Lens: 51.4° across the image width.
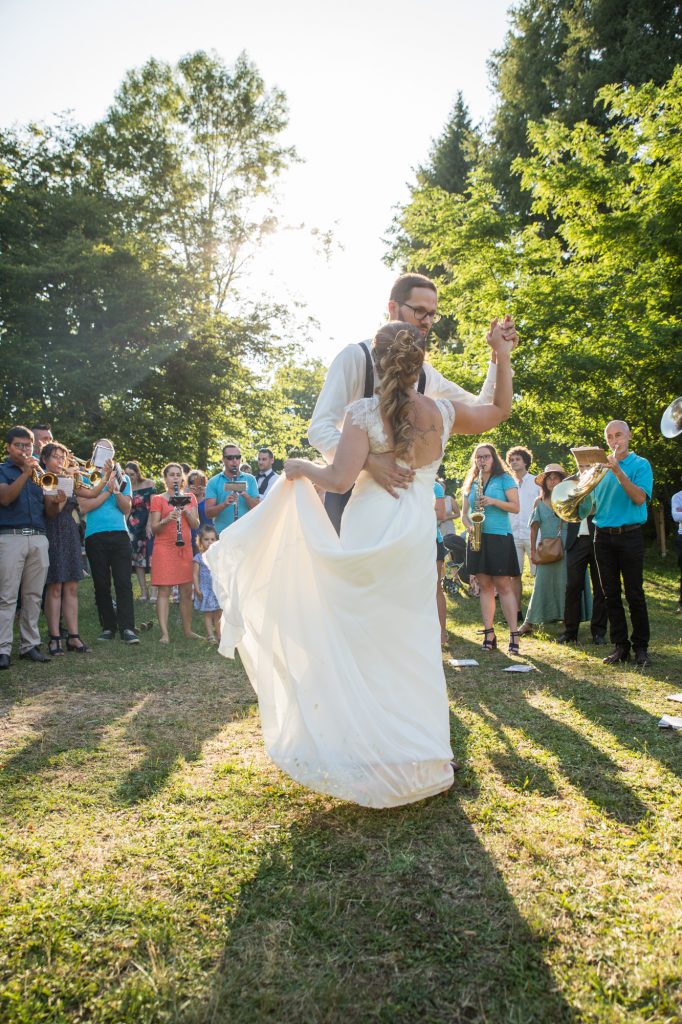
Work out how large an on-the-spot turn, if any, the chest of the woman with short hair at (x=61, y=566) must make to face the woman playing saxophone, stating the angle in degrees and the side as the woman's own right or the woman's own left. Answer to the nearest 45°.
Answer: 0° — they already face them

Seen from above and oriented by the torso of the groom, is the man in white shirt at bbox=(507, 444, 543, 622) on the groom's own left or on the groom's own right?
on the groom's own left

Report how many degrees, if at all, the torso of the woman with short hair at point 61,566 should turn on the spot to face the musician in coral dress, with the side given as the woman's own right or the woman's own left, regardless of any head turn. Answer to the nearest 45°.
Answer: approximately 45° to the woman's own left

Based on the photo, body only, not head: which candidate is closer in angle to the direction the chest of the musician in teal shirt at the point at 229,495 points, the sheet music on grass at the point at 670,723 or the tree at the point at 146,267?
the sheet music on grass

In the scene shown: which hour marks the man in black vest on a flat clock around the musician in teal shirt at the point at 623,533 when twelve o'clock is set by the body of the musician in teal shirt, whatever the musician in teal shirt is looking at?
The man in black vest is roughly at 2 o'clock from the musician in teal shirt.

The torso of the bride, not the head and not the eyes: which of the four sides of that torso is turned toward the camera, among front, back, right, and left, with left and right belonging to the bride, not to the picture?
back

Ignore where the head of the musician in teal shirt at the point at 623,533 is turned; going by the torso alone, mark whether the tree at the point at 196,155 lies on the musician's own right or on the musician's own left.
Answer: on the musician's own right

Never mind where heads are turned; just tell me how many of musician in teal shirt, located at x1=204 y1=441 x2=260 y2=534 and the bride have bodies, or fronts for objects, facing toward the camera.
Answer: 1

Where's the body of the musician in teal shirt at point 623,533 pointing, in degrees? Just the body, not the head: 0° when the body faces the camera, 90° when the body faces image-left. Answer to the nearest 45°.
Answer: approximately 45°

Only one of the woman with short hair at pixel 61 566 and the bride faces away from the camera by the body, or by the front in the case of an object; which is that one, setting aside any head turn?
the bride

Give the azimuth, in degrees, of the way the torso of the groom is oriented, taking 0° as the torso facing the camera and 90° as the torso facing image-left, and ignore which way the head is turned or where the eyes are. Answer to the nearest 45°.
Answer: approximately 315°

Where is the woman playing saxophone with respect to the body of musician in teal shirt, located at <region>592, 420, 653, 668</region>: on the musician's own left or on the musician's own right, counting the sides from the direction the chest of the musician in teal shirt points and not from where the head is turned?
on the musician's own right
